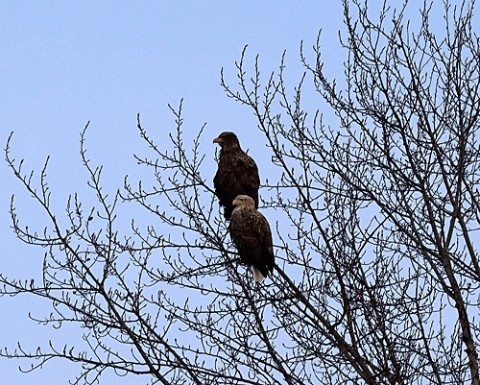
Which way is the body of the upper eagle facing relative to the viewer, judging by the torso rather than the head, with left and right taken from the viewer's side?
facing the viewer and to the left of the viewer
